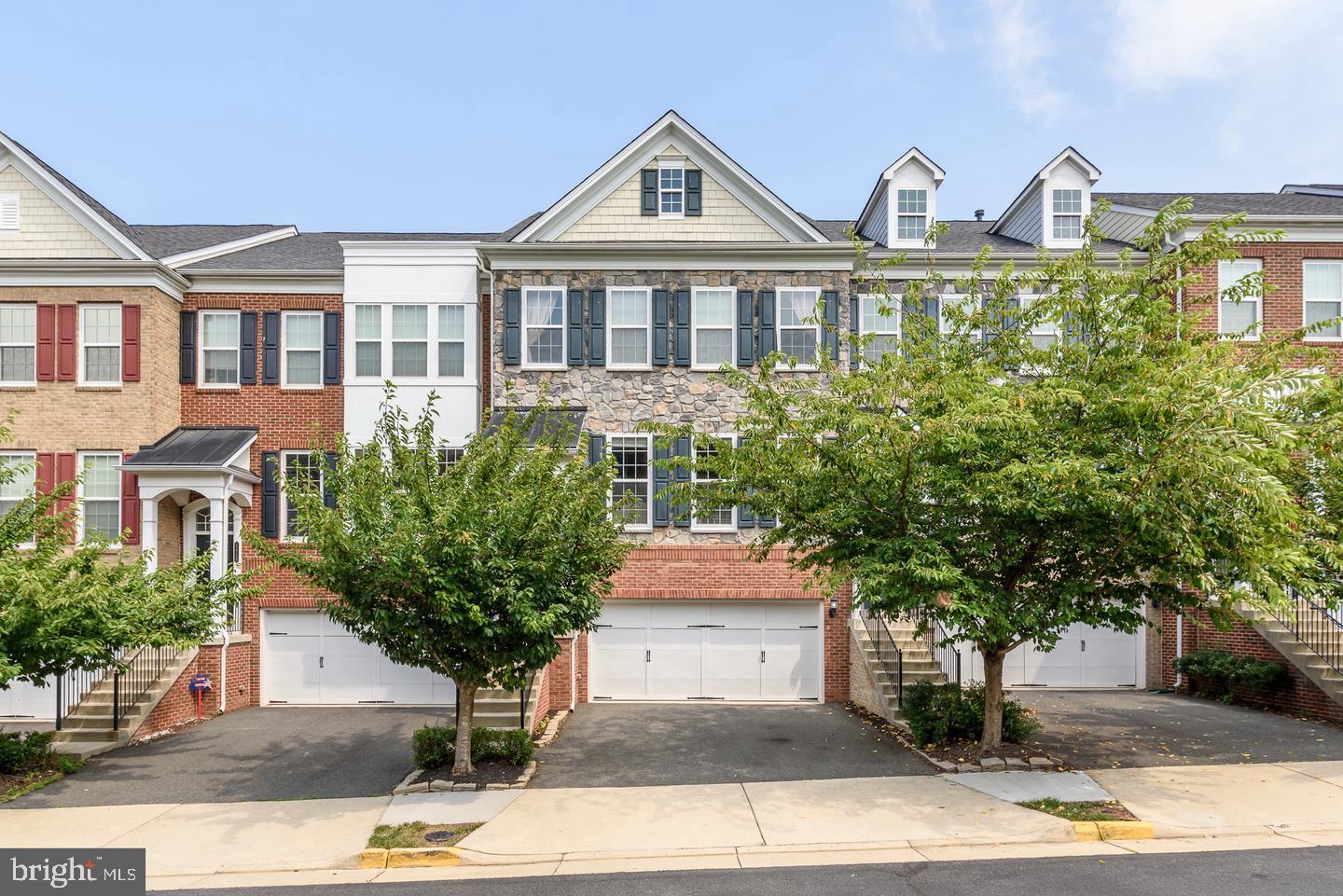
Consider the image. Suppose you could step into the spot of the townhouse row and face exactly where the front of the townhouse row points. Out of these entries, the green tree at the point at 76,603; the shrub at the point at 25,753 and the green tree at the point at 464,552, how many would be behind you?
0

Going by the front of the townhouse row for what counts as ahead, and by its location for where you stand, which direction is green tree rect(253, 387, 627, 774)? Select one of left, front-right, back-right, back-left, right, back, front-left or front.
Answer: front

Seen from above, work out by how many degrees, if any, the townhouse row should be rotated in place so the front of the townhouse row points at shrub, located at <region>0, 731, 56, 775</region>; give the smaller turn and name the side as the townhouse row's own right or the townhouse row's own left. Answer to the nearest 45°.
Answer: approximately 45° to the townhouse row's own right

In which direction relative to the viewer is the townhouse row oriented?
toward the camera

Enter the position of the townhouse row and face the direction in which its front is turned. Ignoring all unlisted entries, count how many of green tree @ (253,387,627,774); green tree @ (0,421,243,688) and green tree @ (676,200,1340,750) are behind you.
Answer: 0

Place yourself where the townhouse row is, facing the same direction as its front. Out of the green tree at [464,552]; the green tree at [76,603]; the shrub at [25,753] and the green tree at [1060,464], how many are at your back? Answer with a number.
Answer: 0
